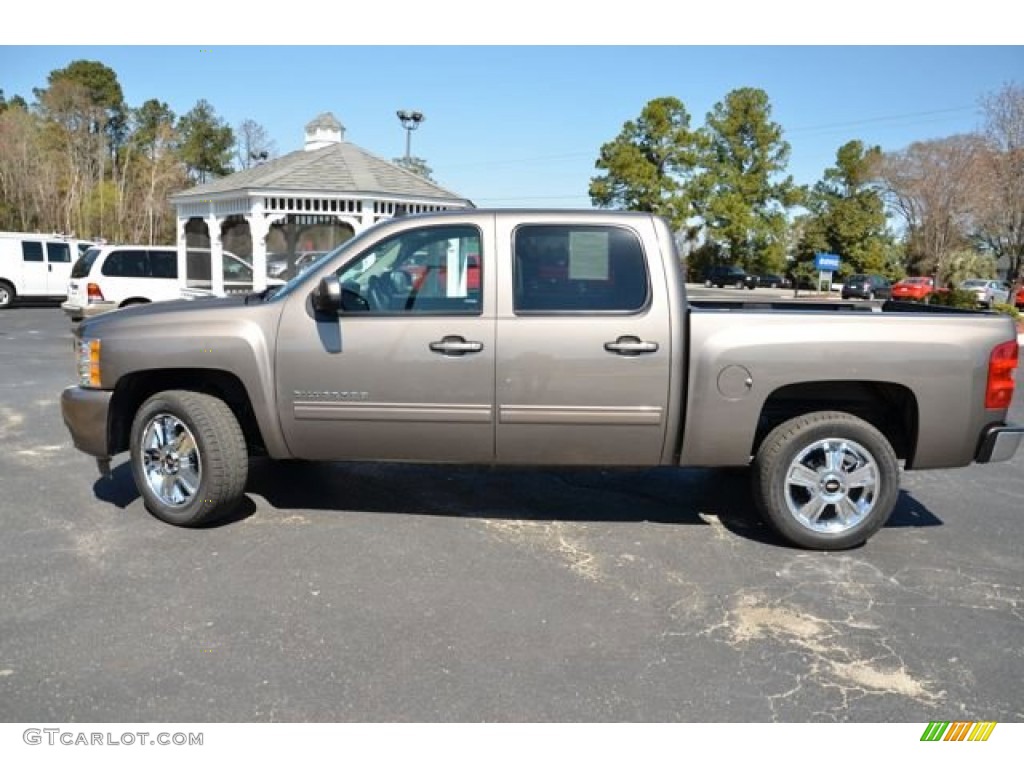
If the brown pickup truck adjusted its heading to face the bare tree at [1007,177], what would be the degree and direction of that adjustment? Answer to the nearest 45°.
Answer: approximately 135° to its right

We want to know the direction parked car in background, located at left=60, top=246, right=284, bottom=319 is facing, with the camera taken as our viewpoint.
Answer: facing away from the viewer and to the right of the viewer

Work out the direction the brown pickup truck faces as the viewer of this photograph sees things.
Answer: facing to the left of the viewer

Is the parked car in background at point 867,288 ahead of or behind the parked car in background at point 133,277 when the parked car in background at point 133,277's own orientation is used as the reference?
ahead

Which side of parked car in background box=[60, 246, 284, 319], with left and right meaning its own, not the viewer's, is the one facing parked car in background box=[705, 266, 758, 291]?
front
